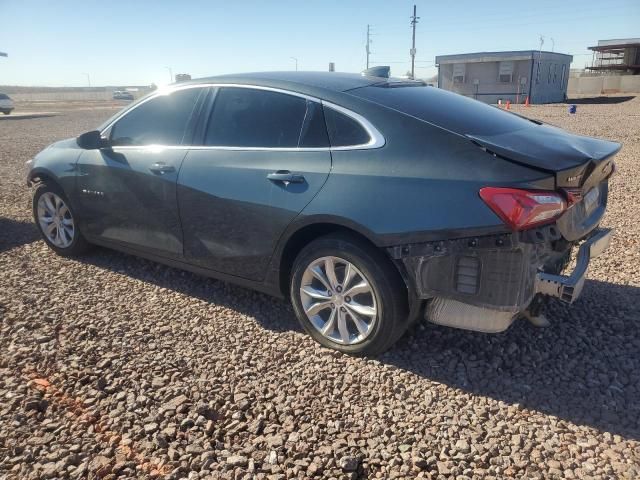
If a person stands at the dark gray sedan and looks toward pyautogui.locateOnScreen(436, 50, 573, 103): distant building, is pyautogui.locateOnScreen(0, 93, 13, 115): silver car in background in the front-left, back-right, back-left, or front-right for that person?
front-left

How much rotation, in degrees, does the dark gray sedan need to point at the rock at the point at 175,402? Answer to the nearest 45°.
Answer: approximately 90° to its left

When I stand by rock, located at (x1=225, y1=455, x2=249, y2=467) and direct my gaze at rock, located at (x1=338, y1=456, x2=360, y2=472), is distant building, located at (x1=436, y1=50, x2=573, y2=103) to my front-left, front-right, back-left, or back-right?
front-left

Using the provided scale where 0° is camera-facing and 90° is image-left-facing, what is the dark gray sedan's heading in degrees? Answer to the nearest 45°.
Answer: approximately 135°

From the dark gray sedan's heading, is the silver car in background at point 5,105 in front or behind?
in front

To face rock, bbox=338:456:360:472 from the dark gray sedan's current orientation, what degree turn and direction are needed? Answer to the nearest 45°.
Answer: approximately 135° to its left

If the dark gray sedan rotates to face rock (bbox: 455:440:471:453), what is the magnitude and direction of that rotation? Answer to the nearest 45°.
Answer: approximately 135° to its left

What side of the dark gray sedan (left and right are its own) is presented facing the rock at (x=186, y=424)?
left

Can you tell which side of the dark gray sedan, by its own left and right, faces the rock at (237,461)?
left
